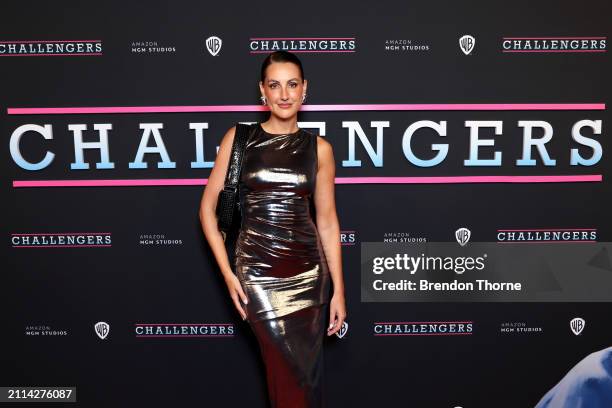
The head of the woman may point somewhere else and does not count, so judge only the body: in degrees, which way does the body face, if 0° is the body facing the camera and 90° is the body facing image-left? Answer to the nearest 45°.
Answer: approximately 0°

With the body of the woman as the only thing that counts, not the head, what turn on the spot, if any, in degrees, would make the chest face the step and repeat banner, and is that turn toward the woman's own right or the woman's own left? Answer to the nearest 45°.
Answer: approximately 135° to the woman's own left

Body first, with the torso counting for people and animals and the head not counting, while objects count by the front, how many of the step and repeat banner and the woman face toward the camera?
2

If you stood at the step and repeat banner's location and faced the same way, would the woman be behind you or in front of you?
in front
